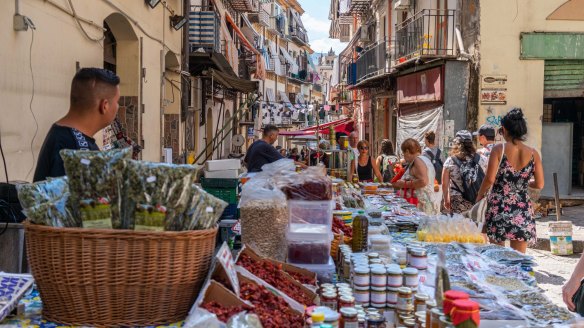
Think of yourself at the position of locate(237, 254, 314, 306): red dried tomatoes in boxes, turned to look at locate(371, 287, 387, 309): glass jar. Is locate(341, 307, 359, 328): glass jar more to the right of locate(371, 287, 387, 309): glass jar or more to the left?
right

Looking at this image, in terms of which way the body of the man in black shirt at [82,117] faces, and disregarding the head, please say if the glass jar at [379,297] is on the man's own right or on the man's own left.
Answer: on the man's own right

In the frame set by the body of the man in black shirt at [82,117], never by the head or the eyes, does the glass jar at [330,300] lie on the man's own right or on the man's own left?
on the man's own right

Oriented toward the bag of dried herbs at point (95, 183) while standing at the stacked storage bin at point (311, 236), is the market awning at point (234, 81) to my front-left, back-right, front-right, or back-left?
back-right

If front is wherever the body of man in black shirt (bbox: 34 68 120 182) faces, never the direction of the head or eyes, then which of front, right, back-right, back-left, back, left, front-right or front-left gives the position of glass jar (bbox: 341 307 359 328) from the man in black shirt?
right
